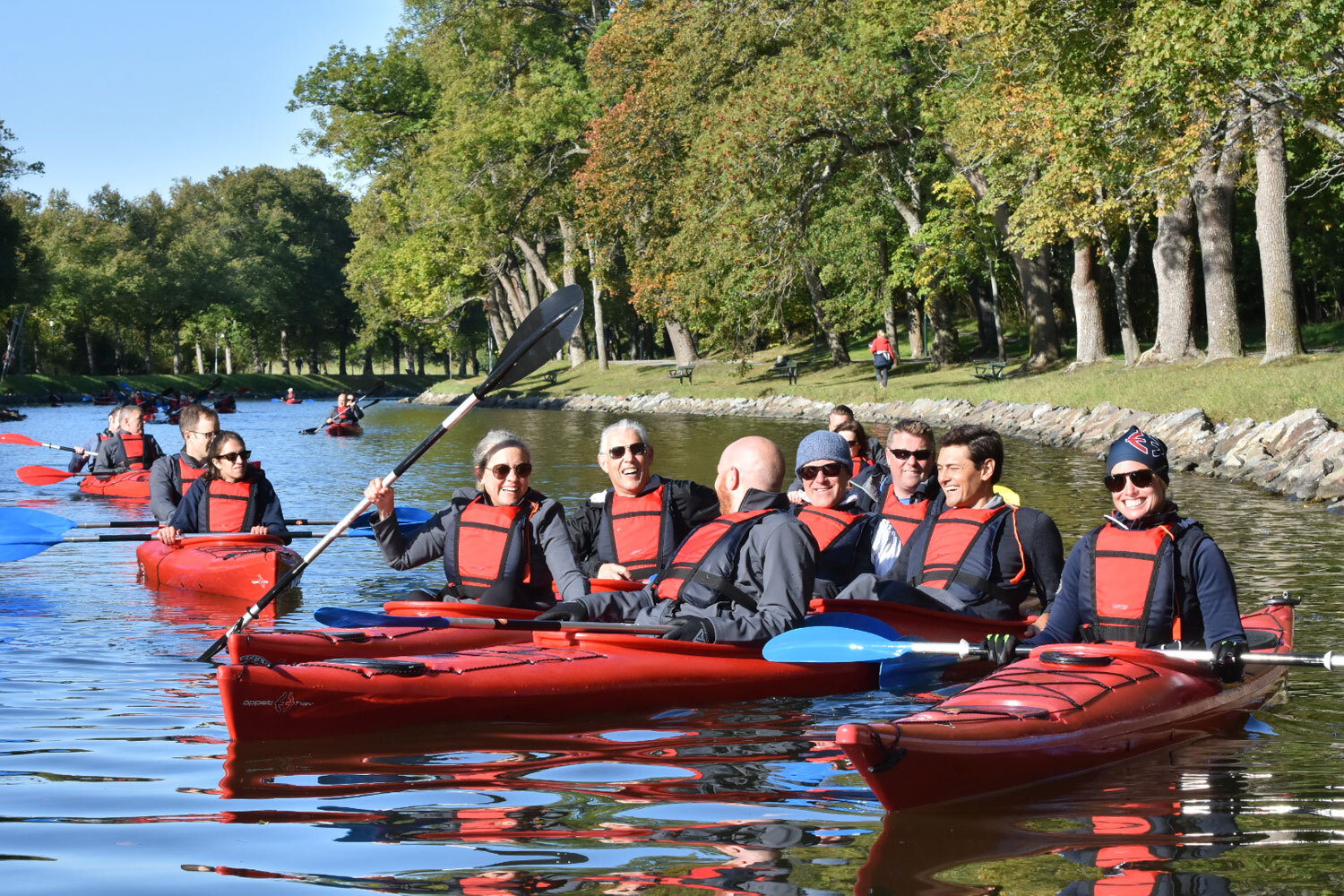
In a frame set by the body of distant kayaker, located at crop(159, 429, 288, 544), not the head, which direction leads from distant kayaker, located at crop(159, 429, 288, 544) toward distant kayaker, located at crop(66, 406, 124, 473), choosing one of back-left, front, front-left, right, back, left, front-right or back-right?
back

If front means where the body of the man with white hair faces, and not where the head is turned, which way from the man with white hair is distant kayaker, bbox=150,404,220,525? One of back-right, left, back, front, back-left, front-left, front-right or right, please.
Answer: back-right

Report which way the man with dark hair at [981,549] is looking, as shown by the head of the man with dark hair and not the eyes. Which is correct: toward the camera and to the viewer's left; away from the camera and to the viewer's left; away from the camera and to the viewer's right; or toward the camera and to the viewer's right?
toward the camera and to the viewer's left

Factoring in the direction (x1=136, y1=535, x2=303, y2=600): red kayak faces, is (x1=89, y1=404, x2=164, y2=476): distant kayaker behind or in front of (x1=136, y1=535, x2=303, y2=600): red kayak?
behind

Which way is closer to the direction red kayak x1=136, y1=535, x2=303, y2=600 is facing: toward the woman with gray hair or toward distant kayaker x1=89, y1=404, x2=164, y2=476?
the woman with gray hair

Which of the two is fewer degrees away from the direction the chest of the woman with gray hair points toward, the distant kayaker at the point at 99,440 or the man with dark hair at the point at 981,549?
the man with dark hair

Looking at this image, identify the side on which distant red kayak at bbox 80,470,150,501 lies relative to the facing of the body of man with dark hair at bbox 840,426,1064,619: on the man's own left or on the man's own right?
on the man's own right

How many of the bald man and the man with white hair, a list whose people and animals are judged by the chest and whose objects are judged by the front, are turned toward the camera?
1

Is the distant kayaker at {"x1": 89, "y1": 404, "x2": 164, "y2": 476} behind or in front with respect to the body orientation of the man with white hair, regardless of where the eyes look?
behind
